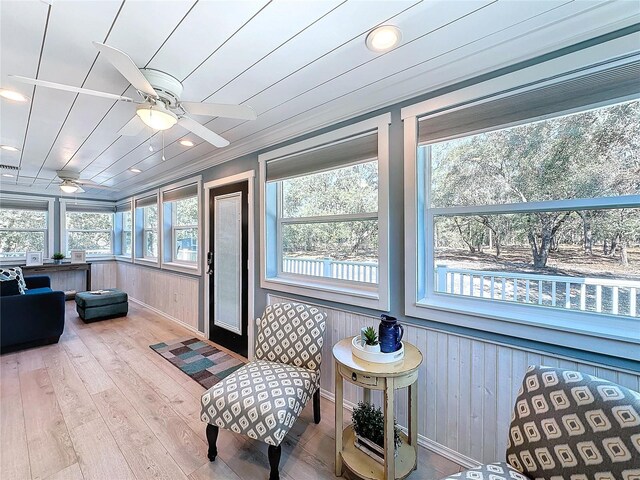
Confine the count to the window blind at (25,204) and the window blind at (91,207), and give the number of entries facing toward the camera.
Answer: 2

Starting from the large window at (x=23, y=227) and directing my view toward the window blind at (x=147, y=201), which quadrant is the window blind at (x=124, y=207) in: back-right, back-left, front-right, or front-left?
front-left

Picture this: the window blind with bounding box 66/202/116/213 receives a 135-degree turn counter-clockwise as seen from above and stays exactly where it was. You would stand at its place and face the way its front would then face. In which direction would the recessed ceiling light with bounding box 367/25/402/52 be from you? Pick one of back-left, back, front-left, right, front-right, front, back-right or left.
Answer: back-right

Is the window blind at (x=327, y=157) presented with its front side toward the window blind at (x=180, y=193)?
no

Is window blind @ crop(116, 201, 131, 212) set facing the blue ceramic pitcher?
no

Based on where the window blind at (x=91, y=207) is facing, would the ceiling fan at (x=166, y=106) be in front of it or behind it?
in front

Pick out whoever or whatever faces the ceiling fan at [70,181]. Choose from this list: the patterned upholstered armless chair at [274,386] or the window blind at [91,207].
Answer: the window blind

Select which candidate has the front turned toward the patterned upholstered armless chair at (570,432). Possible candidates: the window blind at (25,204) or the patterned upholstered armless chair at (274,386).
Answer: the window blind

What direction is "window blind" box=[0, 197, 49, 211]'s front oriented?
toward the camera

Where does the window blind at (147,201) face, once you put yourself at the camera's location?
facing the viewer and to the left of the viewer

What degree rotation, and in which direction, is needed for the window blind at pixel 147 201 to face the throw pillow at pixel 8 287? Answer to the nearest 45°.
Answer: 0° — it already faces it

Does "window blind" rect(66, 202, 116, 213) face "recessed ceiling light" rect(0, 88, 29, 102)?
yes

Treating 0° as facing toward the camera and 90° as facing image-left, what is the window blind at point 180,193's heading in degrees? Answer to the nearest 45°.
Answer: approximately 45°

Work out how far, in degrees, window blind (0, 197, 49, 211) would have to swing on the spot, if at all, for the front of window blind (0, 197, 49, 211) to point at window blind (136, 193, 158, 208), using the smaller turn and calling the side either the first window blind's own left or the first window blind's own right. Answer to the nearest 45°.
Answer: approximately 45° to the first window blind's own left
